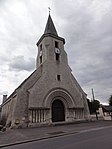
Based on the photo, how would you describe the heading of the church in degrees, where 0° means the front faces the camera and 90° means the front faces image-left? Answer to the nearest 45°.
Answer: approximately 315°
